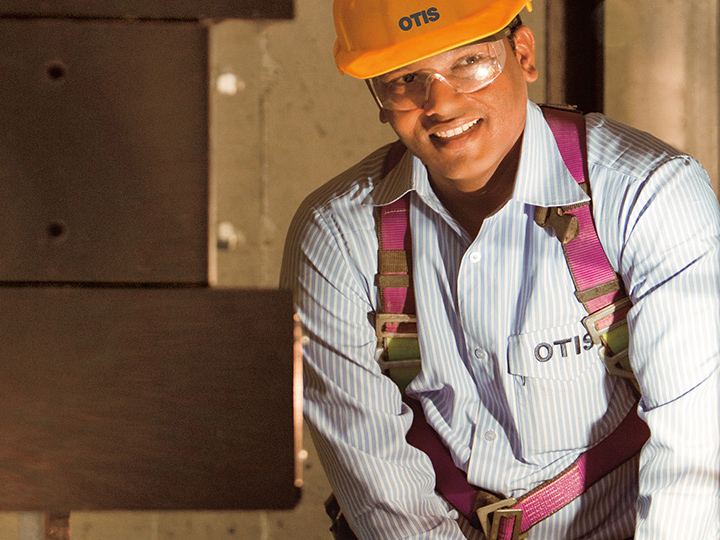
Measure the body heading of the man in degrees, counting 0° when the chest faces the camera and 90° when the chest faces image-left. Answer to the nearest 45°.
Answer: approximately 0°

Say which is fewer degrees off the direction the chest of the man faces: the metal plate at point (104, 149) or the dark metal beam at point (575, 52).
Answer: the metal plate

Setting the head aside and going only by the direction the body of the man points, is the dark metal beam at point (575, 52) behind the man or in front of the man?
behind
